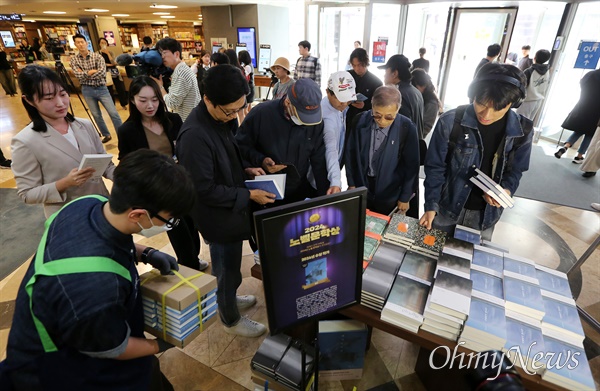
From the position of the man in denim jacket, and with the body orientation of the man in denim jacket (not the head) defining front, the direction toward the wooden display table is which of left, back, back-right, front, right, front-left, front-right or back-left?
front

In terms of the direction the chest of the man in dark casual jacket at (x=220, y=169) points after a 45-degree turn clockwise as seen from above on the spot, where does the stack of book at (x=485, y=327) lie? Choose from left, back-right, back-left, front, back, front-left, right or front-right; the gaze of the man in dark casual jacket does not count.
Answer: front

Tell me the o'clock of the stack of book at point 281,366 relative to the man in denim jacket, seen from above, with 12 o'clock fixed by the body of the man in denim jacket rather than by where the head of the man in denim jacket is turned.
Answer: The stack of book is roughly at 1 o'clock from the man in denim jacket.

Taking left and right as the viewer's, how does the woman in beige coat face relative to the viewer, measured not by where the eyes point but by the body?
facing the viewer and to the right of the viewer

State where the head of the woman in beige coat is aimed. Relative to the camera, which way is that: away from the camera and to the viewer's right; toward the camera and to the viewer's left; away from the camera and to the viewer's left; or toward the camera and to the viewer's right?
toward the camera and to the viewer's right

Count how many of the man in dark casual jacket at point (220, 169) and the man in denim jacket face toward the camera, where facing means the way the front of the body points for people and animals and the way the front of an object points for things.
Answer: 1

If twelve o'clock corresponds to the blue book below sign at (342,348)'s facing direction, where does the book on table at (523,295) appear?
the book on table at (523,295) is roughly at 9 o'clock from the blue book below sign at (342,348).

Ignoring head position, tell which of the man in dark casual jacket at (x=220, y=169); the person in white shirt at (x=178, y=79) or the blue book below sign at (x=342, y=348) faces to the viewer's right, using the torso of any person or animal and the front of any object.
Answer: the man in dark casual jacket

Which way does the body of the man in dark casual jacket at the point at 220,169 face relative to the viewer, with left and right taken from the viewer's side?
facing to the right of the viewer

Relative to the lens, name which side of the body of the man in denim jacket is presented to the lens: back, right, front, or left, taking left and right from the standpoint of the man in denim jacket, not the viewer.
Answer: front

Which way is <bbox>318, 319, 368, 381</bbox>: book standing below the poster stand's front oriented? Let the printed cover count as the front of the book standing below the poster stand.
toward the camera

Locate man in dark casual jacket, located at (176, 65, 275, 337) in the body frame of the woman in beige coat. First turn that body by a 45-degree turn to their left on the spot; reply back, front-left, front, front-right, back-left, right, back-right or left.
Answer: front-right
